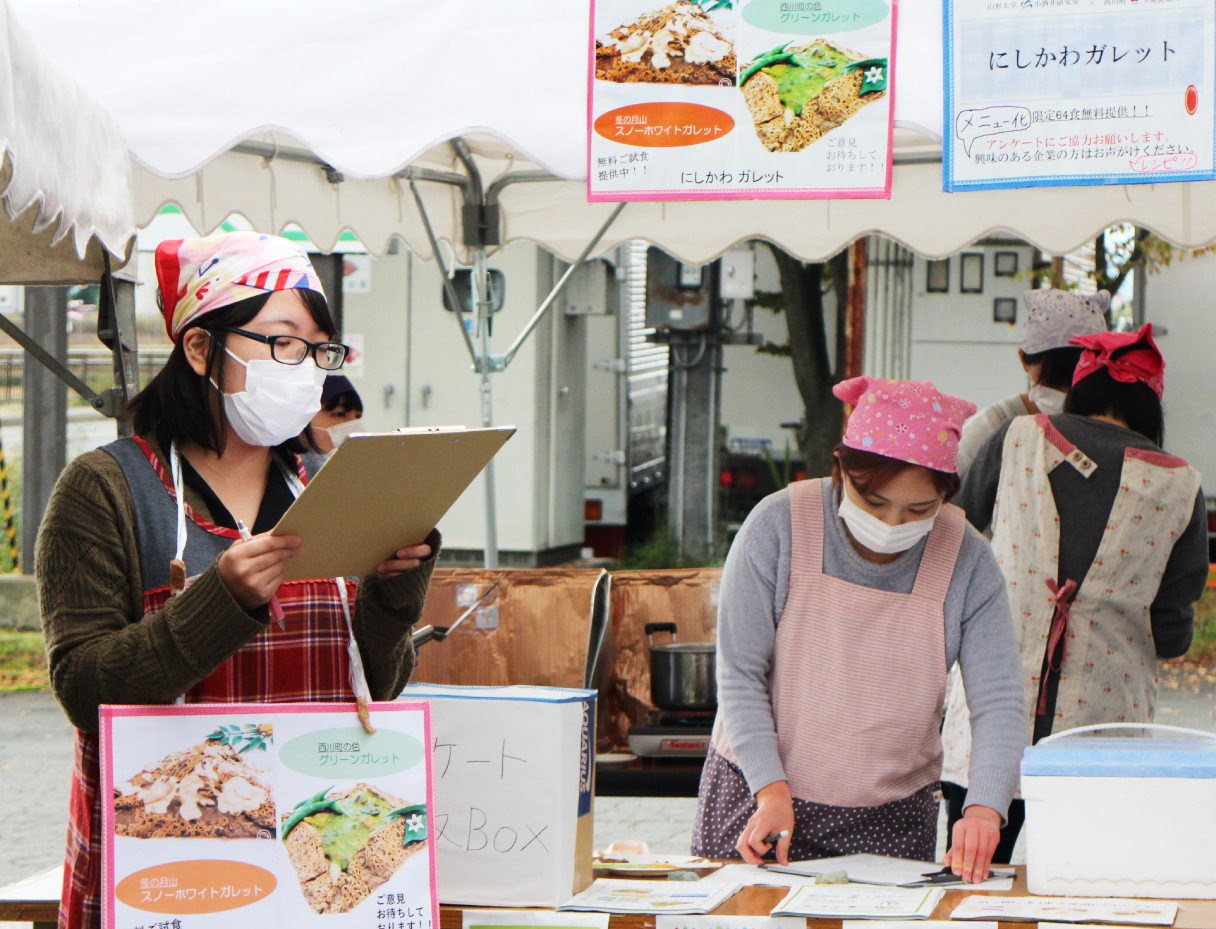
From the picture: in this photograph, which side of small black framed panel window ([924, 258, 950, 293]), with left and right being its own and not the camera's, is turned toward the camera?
front

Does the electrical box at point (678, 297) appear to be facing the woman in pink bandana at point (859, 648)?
yes

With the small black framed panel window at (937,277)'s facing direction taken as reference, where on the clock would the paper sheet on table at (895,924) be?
The paper sheet on table is roughly at 12 o'clock from the small black framed panel window.

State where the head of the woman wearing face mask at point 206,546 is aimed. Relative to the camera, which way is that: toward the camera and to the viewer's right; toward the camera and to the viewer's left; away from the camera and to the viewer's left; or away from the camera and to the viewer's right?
toward the camera and to the viewer's right

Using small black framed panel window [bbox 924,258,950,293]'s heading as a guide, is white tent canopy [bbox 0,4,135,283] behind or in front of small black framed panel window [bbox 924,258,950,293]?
in front

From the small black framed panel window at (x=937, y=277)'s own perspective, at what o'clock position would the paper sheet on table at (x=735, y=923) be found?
The paper sheet on table is roughly at 12 o'clock from the small black framed panel window.

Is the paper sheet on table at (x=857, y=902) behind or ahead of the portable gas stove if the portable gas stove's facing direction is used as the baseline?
ahead

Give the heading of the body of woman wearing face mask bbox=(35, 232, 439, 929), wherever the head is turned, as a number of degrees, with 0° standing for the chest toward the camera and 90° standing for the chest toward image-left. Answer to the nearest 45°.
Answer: approximately 315°

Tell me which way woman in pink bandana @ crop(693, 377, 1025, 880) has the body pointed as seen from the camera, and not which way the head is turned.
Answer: toward the camera

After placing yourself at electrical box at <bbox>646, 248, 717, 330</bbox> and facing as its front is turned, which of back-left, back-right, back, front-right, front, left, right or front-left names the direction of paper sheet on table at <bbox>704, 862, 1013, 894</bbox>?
front
